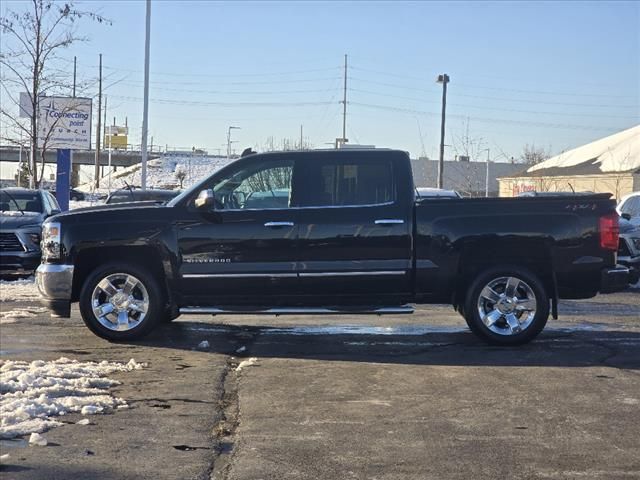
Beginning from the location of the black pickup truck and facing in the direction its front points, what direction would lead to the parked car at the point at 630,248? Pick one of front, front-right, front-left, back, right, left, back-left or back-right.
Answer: back-right

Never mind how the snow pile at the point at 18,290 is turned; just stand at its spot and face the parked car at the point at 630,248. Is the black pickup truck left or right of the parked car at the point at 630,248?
right

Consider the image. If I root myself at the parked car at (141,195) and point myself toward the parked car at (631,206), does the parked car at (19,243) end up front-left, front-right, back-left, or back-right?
back-right

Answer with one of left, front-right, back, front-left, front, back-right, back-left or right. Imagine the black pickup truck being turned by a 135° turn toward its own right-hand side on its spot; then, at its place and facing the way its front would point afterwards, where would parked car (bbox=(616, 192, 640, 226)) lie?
front

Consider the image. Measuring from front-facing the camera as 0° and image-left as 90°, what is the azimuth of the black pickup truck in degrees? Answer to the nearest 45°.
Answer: approximately 90°

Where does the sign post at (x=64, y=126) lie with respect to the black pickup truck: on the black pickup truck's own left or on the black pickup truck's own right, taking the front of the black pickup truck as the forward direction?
on the black pickup truck's own right

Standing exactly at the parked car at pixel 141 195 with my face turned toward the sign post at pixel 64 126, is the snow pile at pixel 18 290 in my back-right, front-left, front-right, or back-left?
back-left

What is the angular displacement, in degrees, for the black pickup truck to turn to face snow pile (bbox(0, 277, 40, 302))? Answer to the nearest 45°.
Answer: approximately 45° to its right

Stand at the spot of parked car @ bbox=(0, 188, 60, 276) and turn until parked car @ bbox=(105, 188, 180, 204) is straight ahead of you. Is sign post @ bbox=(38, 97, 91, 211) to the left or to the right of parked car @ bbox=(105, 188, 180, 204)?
left
